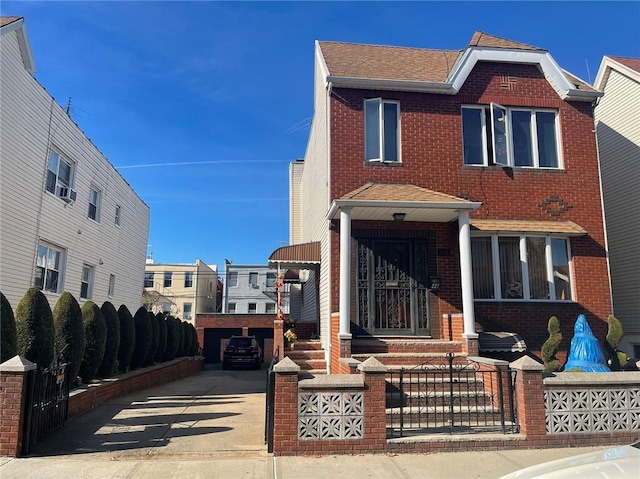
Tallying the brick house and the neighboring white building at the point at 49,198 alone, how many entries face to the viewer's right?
0

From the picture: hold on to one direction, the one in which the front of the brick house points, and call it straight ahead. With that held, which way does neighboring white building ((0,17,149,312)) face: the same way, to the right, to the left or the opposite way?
the same way

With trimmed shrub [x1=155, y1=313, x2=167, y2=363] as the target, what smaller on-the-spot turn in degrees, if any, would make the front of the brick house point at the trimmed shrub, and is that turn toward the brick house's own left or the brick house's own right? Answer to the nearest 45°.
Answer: approximately 135° to the brick house's own right

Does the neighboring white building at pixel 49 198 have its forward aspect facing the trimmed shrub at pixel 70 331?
no

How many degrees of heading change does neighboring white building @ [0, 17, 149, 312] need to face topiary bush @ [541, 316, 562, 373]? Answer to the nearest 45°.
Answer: approximately 90° to its left

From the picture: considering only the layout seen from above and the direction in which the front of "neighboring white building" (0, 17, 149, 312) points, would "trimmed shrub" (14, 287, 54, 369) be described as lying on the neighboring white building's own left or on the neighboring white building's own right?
on the neighboring white building's own left

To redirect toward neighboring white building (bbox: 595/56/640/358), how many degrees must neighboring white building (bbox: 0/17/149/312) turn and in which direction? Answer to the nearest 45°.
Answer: approximately 90° to its left

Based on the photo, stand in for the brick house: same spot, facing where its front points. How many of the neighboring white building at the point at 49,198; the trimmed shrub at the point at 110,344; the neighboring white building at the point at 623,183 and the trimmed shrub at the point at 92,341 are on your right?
3

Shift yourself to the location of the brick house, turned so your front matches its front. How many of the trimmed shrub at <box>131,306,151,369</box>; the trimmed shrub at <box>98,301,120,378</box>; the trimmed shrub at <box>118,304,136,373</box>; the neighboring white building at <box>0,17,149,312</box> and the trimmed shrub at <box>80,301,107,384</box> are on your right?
5

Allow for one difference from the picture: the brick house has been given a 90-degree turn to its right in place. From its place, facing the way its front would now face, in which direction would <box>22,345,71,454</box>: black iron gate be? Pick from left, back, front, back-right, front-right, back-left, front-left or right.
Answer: front-left

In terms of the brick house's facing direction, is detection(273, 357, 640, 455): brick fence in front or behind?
in front

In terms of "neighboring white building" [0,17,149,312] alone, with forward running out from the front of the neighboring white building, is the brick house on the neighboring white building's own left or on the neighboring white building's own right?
on the neighboring white building's own left

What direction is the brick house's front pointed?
toward the camera

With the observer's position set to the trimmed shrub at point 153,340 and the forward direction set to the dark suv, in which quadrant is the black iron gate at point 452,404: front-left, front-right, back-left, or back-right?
back-right

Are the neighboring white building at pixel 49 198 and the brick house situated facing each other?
no

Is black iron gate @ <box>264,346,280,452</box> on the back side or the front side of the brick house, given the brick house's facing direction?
on the front side

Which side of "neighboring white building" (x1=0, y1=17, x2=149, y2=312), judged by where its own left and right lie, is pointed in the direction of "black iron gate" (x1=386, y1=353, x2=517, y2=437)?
left

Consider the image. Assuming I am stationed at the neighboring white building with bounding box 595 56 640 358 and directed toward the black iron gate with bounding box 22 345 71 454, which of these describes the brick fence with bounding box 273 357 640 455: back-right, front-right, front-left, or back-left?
front-left

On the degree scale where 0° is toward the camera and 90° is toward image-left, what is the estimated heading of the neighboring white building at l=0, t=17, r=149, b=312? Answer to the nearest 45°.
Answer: approximately 45°

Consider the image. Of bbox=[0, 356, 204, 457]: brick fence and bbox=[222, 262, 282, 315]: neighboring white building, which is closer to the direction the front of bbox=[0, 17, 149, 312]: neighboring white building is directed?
the brick fence
